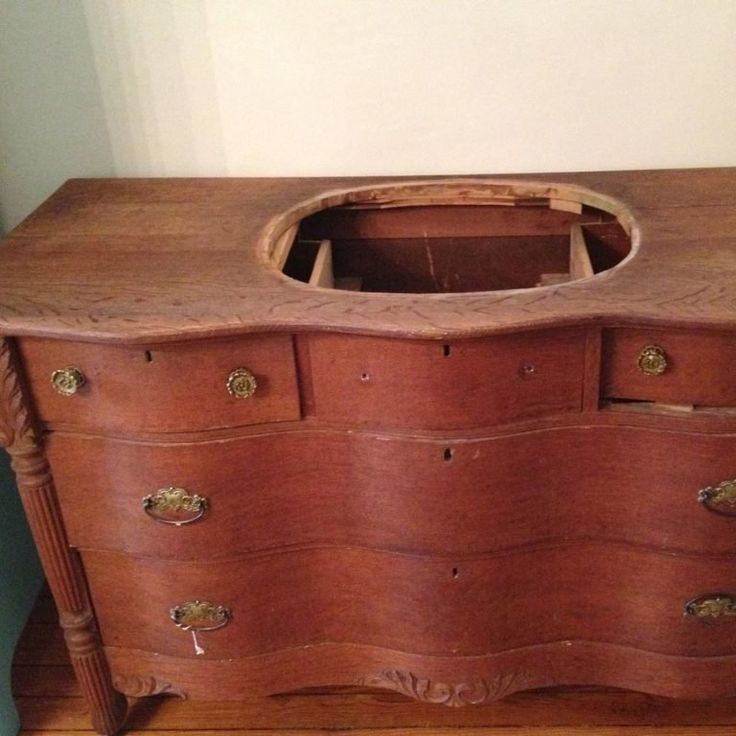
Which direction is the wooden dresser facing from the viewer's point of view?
toward the camera
